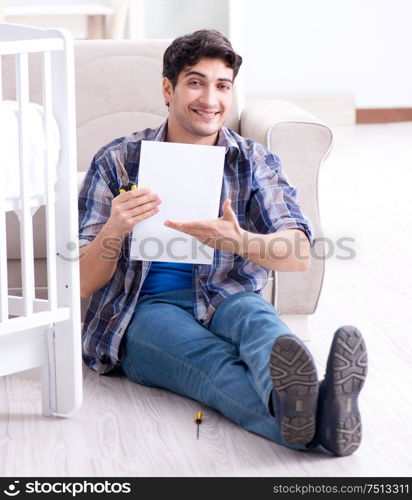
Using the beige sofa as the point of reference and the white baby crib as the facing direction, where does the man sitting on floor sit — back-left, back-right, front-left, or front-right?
front-left

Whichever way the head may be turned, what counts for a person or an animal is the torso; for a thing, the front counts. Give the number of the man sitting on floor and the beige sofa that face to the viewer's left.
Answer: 0

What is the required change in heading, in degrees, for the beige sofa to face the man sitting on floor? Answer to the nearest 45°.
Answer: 0° — it already faces them

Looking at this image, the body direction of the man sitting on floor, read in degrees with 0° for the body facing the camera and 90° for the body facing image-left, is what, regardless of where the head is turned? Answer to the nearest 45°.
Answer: approximately 315°

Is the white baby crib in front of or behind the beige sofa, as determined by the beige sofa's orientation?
in front

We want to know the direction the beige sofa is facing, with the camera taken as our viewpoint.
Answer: facing the viewer

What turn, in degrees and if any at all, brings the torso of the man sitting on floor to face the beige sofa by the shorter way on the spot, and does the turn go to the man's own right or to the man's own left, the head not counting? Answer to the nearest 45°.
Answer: approximately 135° to the man's own left

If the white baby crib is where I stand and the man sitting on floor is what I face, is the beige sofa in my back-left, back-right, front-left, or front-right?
front-left
